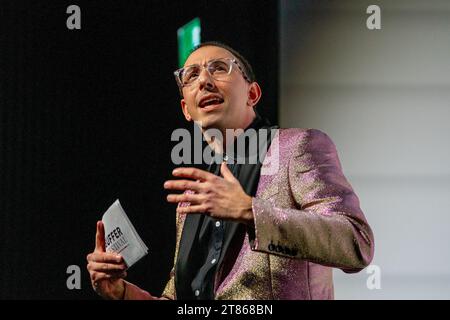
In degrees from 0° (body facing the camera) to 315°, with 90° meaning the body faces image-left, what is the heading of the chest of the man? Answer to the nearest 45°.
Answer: approximately 45°
